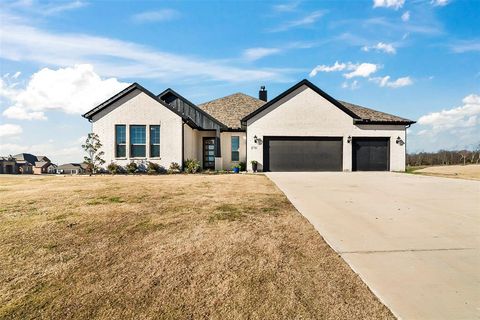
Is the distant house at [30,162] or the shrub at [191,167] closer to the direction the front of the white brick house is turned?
the shrub

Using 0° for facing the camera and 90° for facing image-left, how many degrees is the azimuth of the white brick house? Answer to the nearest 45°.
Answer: approximately 0°

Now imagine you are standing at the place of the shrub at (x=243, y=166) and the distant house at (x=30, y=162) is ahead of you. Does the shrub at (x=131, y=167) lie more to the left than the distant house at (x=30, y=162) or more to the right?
left

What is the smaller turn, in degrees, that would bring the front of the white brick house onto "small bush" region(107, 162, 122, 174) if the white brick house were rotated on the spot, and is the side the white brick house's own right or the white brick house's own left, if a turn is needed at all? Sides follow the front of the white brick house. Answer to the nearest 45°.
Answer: approximately 90° to the white brick house's own right

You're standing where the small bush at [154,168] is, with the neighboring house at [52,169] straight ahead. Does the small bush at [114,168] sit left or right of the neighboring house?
left

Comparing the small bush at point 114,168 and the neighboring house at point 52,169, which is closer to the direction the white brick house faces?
the small bush

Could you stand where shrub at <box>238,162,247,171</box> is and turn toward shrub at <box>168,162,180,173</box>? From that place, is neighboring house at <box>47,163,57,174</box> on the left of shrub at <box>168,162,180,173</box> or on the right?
right

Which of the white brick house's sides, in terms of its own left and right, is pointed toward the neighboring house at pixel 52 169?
right

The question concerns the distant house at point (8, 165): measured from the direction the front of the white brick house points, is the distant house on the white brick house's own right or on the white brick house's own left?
on the white brick house's own right

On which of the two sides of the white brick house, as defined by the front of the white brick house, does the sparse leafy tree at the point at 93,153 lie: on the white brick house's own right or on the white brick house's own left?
on the white brick house's own right
